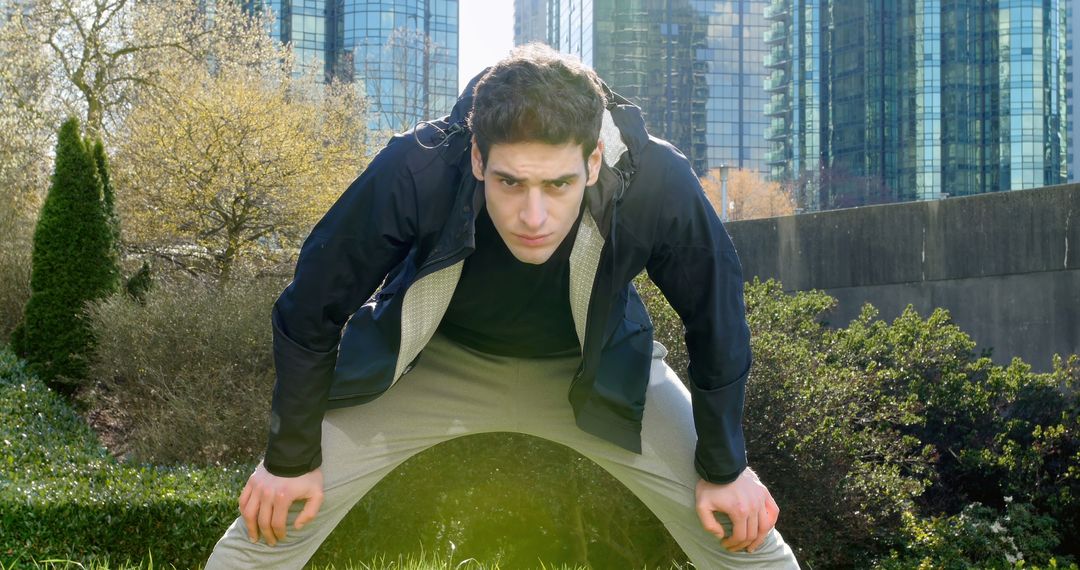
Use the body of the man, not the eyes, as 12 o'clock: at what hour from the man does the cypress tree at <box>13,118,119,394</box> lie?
The cypress tree is roughly at 5 o'clock from the man.

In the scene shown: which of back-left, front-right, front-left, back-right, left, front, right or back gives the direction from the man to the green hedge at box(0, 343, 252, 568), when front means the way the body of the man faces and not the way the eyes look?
back-right

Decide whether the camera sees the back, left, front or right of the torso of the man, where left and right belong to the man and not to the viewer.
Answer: front

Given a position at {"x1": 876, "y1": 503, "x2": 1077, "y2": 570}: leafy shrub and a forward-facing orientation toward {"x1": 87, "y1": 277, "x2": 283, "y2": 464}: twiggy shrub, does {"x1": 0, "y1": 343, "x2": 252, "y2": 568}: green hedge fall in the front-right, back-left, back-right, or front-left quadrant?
front-left

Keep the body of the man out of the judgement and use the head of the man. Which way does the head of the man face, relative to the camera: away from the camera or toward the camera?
toward the camera

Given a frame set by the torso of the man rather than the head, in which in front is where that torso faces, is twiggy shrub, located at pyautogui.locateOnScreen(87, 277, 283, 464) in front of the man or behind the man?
behind

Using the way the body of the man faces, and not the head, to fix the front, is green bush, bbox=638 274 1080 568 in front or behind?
behind

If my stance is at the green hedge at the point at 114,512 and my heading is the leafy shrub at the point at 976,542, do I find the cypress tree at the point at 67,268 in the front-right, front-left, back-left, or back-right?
back-left
